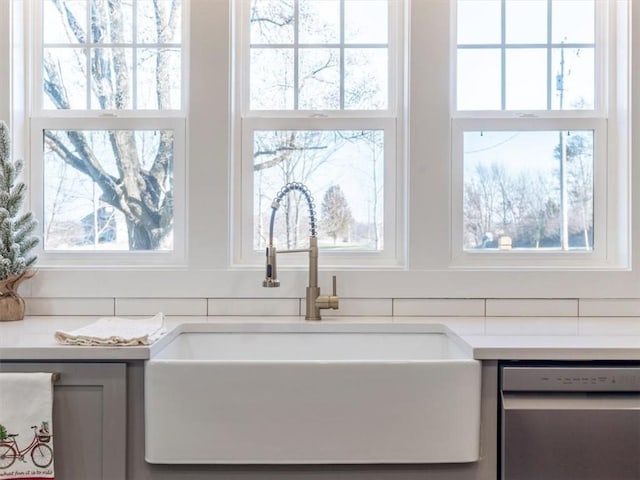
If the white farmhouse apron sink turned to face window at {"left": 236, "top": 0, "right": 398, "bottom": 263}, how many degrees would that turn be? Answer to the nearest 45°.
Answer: approximately 180°

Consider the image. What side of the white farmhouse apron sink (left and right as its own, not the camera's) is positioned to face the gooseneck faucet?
back

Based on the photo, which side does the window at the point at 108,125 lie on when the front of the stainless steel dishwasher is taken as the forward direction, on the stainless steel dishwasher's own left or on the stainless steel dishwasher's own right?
on the stainless steel dishwasher's own right

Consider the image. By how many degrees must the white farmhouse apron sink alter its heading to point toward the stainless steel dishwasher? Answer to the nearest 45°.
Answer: approximately 90° to its left

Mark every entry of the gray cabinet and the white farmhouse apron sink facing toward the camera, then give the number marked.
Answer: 2

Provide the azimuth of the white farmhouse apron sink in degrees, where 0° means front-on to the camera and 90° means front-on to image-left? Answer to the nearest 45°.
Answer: approximately 0°

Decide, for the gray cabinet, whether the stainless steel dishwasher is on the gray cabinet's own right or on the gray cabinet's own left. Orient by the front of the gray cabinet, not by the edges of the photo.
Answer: on the gray cabinet's own left

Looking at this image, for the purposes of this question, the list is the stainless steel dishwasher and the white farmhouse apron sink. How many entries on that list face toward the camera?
2
